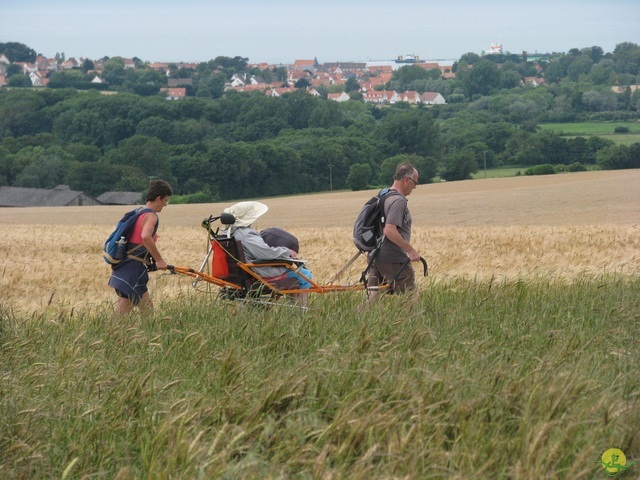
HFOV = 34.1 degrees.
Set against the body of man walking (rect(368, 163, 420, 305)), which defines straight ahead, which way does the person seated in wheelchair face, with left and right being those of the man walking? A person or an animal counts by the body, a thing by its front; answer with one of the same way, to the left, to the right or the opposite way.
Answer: the same way
